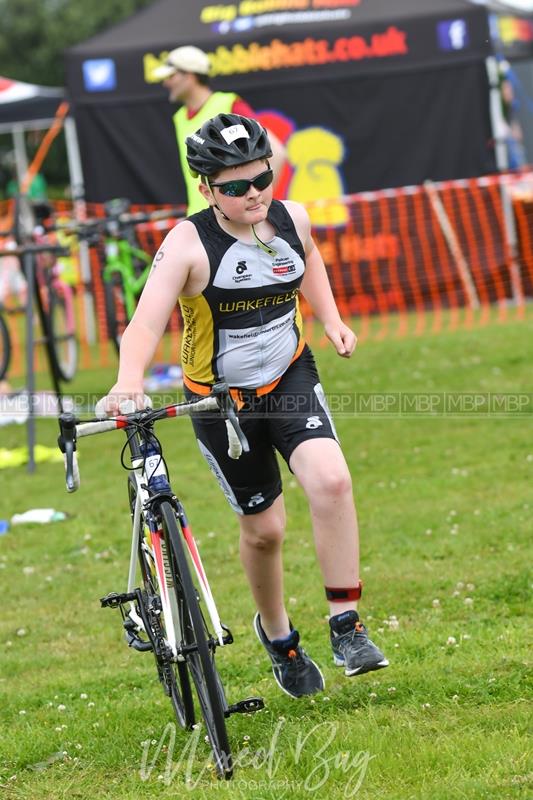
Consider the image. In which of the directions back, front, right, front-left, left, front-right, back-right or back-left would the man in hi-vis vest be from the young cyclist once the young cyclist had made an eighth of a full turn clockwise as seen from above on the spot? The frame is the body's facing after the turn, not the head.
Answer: back

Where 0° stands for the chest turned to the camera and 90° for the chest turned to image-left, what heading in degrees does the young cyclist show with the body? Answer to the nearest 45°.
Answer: approximately 315°

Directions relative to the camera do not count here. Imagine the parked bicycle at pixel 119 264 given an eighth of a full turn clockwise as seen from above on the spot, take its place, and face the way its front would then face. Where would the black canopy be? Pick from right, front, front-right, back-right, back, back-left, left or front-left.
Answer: back

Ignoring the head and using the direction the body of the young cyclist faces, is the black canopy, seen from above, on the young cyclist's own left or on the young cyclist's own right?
on the young cyclist's own left

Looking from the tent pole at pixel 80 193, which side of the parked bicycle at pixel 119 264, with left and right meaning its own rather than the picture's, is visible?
back
